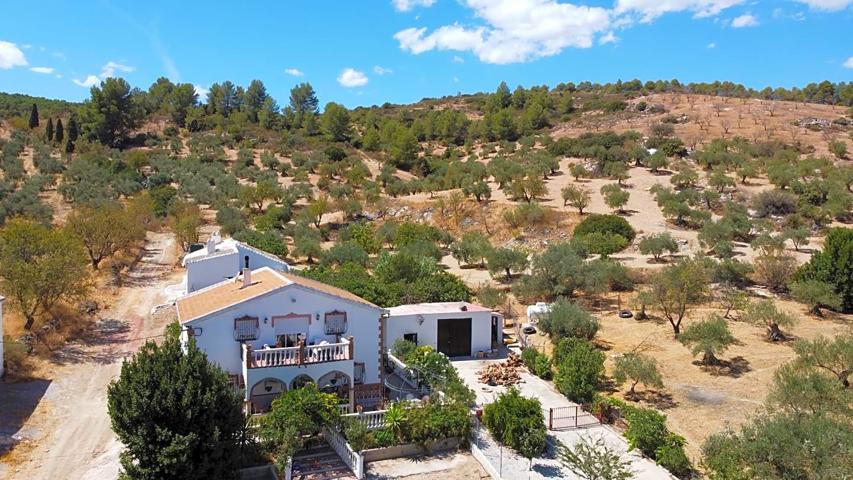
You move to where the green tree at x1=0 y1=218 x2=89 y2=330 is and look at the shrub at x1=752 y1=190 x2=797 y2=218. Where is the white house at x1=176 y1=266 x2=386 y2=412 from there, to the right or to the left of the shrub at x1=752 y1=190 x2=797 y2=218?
right

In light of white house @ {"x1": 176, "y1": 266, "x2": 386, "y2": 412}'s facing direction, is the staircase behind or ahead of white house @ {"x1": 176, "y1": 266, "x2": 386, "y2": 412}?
ahead

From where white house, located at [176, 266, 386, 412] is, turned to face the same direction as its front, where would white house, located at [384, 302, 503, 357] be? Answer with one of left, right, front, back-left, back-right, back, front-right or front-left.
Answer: back-left

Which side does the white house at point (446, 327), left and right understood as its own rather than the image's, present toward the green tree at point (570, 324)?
left

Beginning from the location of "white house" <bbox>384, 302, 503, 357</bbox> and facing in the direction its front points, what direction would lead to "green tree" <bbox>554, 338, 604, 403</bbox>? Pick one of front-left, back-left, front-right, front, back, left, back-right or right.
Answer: front-left

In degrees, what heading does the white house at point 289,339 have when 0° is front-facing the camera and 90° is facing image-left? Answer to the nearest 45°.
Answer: approximately 0°

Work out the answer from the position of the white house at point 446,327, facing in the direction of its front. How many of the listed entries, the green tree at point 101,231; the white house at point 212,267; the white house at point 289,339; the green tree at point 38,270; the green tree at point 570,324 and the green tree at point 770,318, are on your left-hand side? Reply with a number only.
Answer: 2

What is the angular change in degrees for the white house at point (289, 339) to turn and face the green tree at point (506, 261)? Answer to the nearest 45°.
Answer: approximately 135° to its left

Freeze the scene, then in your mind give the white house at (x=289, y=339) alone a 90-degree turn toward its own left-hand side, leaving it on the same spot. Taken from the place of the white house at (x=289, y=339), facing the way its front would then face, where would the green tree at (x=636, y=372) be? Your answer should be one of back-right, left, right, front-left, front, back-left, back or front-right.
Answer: front

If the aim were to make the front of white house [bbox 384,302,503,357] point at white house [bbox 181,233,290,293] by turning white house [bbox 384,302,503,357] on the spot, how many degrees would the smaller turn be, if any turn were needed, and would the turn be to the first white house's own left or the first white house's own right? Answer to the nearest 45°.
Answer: approximately 90° to the first white house's own right

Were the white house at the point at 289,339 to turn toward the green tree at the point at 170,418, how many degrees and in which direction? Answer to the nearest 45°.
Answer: approximately 45° to its right

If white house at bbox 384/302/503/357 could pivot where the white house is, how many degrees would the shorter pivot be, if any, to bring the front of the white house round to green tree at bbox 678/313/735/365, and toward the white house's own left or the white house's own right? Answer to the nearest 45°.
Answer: approximately 90° to the white house's own left

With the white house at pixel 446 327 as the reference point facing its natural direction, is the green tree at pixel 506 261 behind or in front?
behind

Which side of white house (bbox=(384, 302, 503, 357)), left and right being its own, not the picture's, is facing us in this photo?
front

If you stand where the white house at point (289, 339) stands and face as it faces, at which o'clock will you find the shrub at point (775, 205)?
The shrub is roughly at 8 o'clock from the white house.

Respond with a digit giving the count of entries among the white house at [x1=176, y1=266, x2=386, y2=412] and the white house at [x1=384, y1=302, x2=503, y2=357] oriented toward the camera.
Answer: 2
